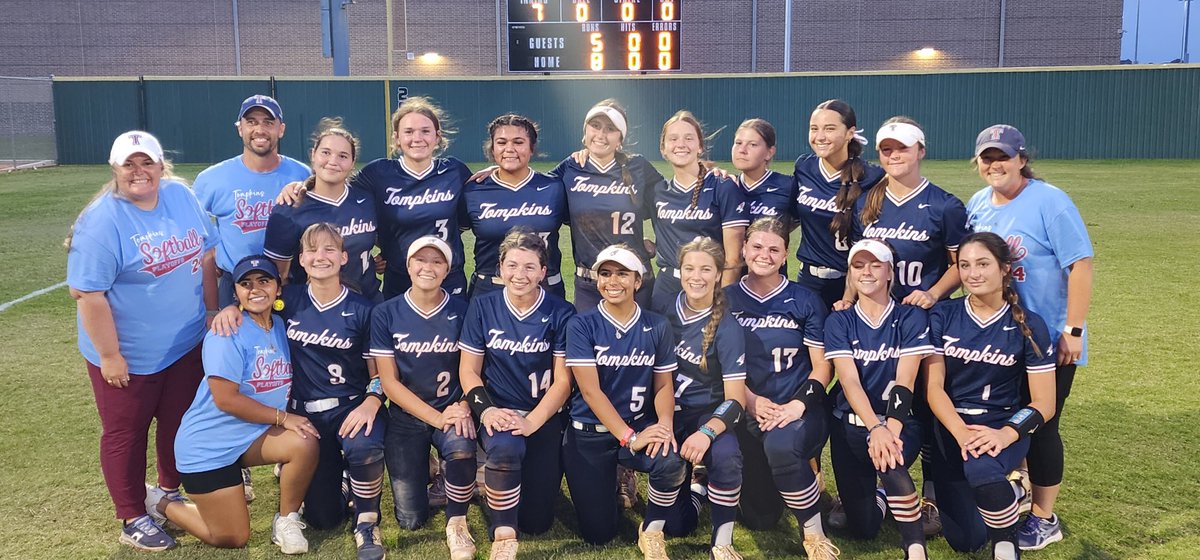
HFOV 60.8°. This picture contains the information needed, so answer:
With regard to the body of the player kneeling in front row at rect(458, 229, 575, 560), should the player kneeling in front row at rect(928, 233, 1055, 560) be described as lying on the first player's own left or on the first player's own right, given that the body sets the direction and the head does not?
on the first player's own left

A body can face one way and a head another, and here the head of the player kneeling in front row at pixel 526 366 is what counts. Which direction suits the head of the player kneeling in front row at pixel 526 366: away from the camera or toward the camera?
toward the camera

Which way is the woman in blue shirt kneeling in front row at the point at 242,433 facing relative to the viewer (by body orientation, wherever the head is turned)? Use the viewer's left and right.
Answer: facing the viewer and to the right of the viewer

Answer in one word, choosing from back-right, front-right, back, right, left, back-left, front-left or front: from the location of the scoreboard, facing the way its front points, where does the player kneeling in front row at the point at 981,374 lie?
front

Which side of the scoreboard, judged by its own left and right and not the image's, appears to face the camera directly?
front

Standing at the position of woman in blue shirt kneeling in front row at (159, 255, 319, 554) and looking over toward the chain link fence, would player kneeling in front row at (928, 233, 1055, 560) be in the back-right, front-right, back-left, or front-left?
back-right

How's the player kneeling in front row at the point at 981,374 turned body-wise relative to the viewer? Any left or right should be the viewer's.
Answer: facing the viewer

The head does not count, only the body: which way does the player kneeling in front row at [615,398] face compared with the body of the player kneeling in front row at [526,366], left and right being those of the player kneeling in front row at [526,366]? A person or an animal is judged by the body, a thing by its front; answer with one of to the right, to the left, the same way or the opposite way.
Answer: the same way

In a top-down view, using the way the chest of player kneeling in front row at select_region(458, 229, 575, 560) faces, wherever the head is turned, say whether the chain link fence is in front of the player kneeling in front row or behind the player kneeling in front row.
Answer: behind

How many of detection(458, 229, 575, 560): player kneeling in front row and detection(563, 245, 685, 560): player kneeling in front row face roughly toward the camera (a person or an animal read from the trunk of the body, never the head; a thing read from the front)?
2

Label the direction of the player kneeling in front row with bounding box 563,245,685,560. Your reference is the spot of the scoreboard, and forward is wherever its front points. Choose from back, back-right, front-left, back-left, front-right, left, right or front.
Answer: front

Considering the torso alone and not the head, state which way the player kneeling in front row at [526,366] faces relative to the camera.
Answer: toward the camera

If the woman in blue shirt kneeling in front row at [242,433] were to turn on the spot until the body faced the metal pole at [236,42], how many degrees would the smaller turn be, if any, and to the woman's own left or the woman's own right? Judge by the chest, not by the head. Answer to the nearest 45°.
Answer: approximately 135° to the woman's own left
